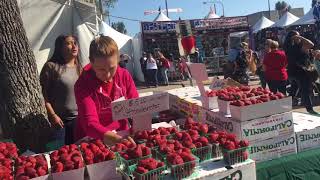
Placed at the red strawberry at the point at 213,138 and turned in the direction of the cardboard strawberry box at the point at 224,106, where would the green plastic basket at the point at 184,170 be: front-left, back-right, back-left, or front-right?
back-left

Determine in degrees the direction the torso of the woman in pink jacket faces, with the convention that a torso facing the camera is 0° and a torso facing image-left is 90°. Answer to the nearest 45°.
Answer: approximately 315°

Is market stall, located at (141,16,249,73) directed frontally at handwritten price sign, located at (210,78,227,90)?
yes

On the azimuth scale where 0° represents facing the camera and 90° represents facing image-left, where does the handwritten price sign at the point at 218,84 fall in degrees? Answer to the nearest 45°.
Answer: approximately 0°

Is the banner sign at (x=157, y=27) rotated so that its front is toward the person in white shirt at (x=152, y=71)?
yes

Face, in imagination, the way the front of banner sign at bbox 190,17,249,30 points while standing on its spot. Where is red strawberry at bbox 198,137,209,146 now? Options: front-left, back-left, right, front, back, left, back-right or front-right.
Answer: front

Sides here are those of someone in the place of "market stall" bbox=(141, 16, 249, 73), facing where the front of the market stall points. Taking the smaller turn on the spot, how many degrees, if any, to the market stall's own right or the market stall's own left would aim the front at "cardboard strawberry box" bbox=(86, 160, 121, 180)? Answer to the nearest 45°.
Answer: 0° — it already faces it

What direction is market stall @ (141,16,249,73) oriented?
toward the camera

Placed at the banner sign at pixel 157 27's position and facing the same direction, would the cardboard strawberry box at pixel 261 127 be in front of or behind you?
in front

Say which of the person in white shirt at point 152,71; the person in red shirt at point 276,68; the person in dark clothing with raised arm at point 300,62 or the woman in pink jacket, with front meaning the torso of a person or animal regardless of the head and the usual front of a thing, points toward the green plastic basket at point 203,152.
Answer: the woman in pink jacket

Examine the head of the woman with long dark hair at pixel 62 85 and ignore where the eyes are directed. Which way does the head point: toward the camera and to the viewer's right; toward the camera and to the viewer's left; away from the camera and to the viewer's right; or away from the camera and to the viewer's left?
toward the camera and to the viewer's right

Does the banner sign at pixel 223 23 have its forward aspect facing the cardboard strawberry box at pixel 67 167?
yes
